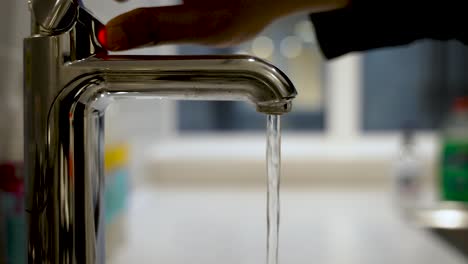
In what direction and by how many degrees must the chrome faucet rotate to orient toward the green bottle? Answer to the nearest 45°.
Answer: approximately 45° to its left

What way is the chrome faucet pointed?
to the viewer's right
